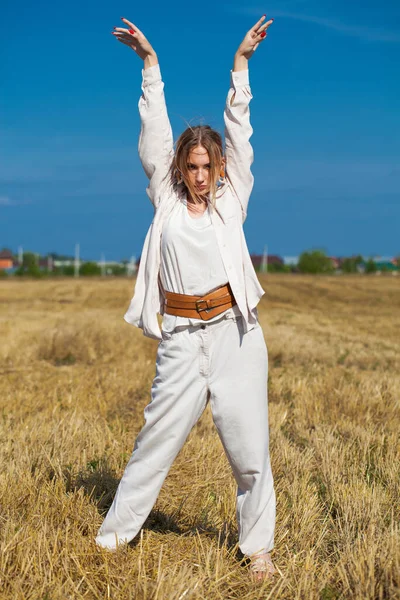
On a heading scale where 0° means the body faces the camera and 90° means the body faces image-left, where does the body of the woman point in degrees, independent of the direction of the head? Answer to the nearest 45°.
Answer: approximately 0°
